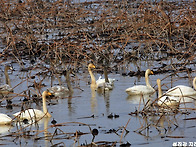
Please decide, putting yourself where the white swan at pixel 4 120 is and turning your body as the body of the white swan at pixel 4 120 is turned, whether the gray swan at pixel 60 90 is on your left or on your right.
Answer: on your right

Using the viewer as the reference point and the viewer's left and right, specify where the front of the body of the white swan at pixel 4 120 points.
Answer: facing to the left of the viewer
